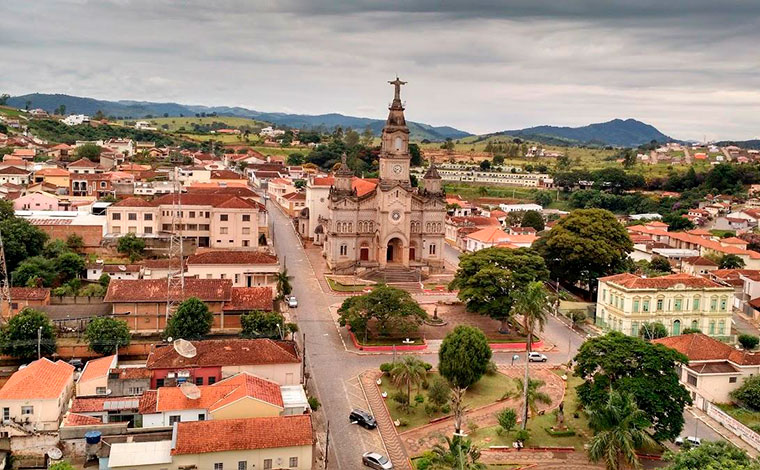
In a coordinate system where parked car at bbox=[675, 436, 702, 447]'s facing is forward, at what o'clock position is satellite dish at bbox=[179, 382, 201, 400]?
The satellite dish is roughly at 11 o'clock from the parked car.

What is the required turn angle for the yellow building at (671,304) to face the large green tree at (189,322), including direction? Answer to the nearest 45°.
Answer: approximately 45° to its right

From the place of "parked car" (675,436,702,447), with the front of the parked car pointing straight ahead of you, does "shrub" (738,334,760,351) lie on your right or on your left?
on your right

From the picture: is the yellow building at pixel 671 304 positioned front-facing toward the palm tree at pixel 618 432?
yes

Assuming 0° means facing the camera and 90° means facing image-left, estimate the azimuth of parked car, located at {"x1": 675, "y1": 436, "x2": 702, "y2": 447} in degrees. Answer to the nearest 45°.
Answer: approximately 90°

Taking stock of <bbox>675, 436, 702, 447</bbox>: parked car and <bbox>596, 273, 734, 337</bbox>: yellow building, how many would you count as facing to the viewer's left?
1

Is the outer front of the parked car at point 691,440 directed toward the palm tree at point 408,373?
yes

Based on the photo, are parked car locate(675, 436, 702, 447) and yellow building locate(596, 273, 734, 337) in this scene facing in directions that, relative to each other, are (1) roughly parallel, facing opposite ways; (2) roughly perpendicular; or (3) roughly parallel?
roughly perpendicular

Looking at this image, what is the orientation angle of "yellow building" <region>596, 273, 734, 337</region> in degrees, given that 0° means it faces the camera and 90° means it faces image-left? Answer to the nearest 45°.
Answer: approximately 0°

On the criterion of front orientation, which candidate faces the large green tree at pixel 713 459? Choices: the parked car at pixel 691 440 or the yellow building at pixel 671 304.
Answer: the yellow building
